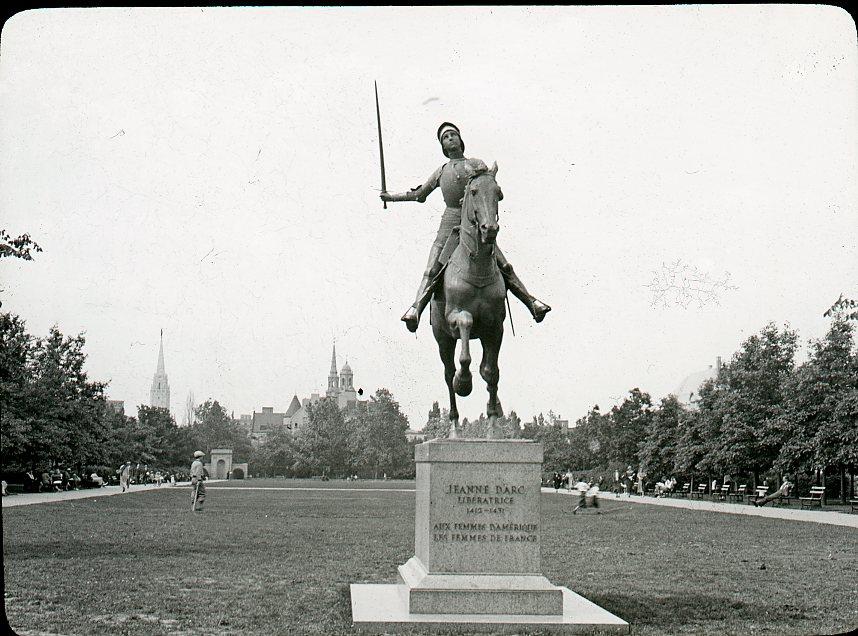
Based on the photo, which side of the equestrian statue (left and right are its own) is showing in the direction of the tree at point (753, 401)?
back

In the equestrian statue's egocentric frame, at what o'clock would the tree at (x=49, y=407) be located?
The tree is roughly at 5 o'clock from the equestrian statue.

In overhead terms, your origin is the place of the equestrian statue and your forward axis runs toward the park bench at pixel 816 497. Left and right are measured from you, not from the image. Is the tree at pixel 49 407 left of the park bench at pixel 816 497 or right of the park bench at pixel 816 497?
left

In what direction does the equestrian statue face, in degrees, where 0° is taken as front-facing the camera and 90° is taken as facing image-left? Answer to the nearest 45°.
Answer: approximately 0°

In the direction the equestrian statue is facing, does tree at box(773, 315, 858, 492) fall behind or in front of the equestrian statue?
behind
